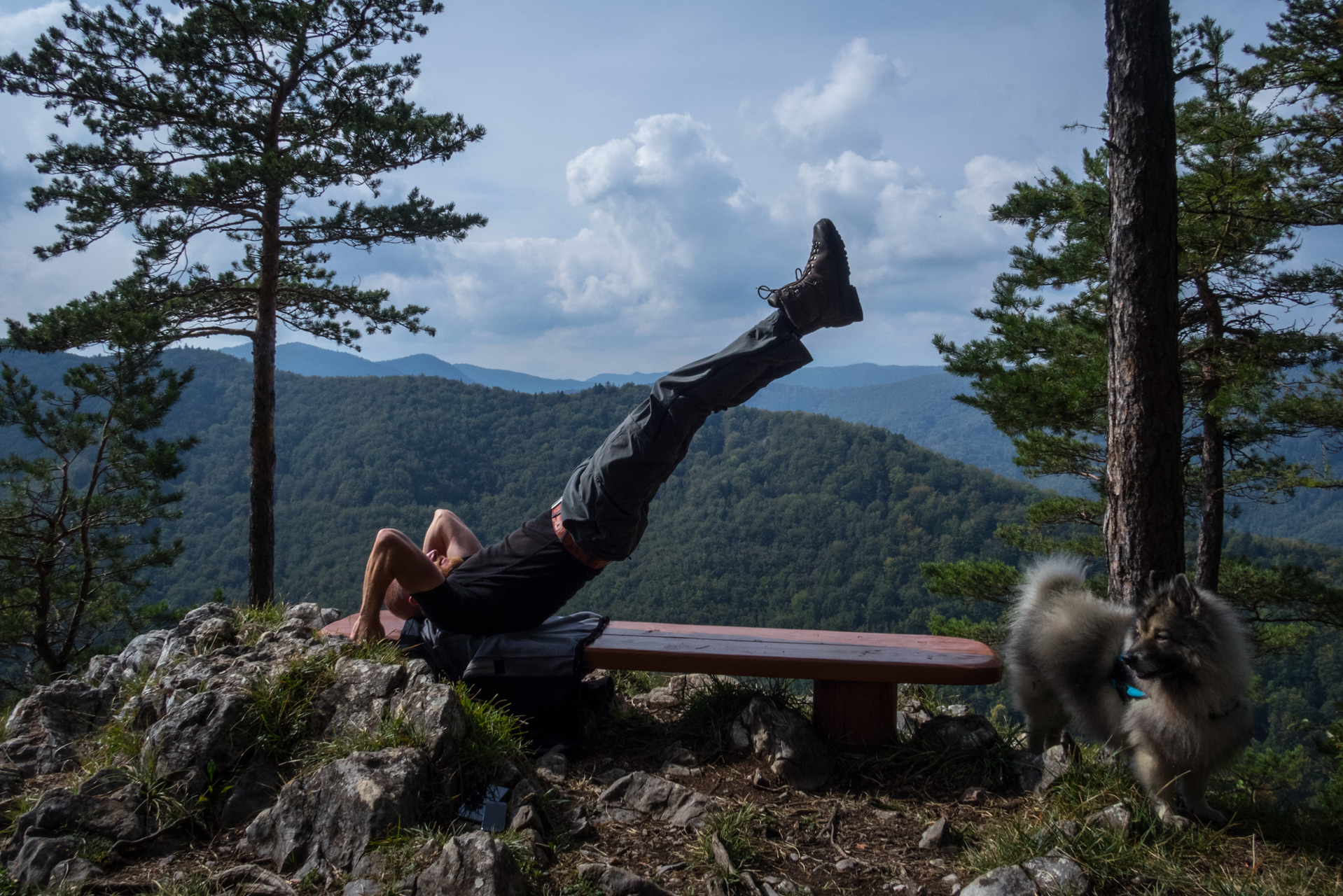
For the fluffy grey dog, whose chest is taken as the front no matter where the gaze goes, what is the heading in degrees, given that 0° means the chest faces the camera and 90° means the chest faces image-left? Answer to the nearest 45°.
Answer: approximately 315°

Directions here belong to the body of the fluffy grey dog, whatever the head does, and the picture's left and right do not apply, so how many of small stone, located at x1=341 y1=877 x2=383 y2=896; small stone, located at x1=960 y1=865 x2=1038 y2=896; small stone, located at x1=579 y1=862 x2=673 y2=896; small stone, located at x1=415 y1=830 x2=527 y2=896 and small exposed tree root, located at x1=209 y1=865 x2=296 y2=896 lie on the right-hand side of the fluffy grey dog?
5

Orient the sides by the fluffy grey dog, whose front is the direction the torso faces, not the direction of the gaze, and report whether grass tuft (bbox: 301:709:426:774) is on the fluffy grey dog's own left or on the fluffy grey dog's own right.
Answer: on the fluffy grey dog's own right

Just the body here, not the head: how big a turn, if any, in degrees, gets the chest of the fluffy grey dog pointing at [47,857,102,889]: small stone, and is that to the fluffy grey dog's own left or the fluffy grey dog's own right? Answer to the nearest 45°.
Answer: approximately 90° to the fluffy grey dog's own right

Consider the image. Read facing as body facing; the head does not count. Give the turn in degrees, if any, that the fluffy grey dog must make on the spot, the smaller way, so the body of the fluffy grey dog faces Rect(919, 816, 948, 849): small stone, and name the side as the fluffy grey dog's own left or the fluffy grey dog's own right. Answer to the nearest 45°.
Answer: approximately 90° to the fluffy grey dog's own right

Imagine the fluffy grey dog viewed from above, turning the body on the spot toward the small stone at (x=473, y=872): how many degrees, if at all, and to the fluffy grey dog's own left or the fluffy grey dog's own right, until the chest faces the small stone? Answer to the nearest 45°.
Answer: approximately 90° to the fluffy grey dog's own right

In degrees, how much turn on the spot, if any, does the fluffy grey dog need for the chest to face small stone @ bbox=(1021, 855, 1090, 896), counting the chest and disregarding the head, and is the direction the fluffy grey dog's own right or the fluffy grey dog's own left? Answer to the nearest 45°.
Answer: approximately 90° to the fluffy grey dog's own right

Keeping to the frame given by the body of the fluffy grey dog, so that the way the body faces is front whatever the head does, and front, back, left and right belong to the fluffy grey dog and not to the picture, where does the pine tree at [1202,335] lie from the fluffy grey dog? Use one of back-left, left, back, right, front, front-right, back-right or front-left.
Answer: back-left

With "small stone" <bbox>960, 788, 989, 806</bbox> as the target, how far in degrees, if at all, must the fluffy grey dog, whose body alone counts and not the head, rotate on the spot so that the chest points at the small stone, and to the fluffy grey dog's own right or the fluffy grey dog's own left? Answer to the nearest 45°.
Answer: approximately 135° to the fluffy grey dog's own right

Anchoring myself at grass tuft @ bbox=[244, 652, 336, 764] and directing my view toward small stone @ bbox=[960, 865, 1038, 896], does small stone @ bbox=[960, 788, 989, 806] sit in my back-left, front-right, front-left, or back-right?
front-left

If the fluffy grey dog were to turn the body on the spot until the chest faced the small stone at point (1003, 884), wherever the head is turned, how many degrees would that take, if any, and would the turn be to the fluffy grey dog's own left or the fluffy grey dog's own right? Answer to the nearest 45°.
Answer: approximately 90° to the fluffy grey dog's own right

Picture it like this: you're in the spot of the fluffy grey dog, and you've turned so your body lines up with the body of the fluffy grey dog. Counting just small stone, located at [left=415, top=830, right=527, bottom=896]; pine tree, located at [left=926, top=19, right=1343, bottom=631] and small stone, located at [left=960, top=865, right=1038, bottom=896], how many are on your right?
2

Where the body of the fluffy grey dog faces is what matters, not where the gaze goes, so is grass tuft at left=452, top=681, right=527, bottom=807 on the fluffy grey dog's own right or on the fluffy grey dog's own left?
on the fluffy grey dog's own right
